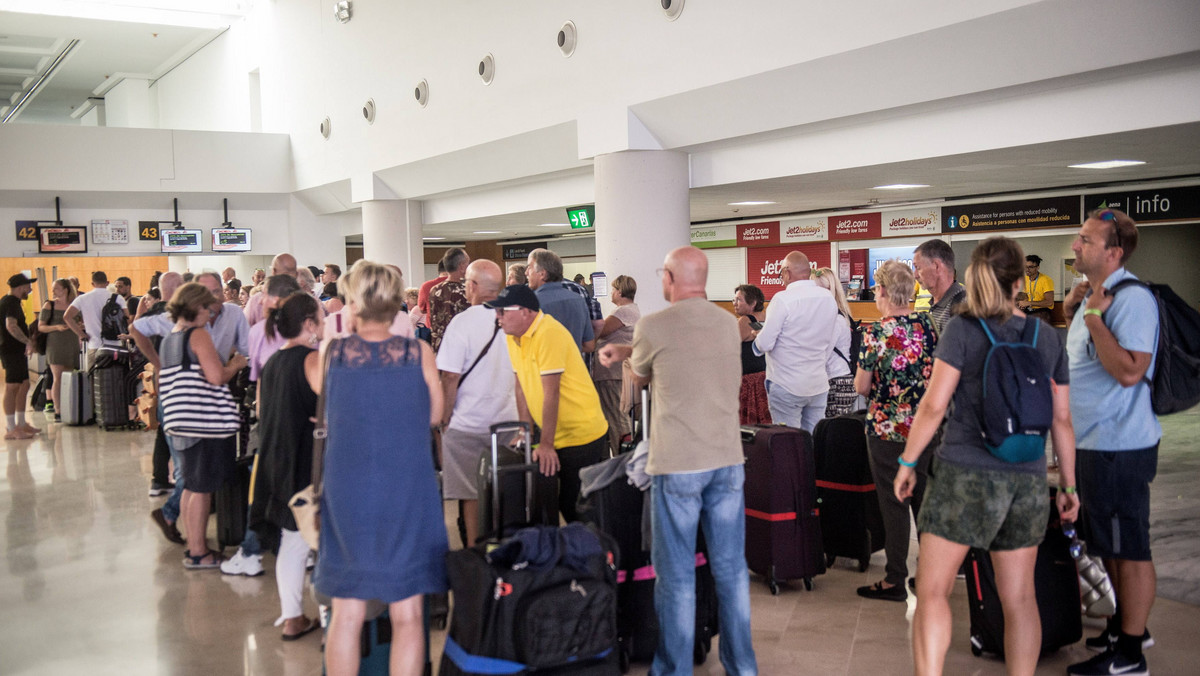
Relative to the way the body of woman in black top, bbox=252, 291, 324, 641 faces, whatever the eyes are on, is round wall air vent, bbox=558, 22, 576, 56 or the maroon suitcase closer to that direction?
the round wall air vent

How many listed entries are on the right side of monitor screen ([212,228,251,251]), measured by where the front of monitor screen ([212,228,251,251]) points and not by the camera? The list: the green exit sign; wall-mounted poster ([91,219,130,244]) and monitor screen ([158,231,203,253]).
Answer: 2

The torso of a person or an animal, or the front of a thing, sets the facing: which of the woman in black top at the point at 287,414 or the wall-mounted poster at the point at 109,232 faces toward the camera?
the wall-mounted poster

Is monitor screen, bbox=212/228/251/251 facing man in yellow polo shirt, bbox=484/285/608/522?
yes

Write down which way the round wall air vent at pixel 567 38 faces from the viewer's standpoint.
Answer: facing the viewer and to the left of the viewer

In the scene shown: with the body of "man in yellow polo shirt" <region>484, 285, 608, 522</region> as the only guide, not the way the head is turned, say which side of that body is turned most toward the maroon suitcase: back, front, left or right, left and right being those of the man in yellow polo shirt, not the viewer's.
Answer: back

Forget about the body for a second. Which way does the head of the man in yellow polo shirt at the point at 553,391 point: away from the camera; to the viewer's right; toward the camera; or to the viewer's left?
to the viewer's left

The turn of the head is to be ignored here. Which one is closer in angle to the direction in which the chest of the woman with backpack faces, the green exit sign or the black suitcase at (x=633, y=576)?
the green exit sign

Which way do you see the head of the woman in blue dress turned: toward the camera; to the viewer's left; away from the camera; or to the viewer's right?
away from the camera

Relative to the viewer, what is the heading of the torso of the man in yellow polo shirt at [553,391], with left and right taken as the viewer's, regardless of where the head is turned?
facing to the left of the viewer

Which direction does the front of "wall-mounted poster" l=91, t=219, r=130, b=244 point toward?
toward the camera

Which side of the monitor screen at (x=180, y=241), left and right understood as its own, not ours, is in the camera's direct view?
front

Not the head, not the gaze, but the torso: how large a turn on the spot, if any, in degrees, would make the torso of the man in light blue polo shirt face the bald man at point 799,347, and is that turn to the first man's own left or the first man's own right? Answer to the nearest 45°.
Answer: approximately 45° to the first man's own right

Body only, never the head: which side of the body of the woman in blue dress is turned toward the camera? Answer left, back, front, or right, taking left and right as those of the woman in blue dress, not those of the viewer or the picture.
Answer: back

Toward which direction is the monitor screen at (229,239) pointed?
toward the camera

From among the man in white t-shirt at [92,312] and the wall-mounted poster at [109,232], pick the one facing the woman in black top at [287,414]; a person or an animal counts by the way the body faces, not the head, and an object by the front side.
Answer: the wall-mounted poster
